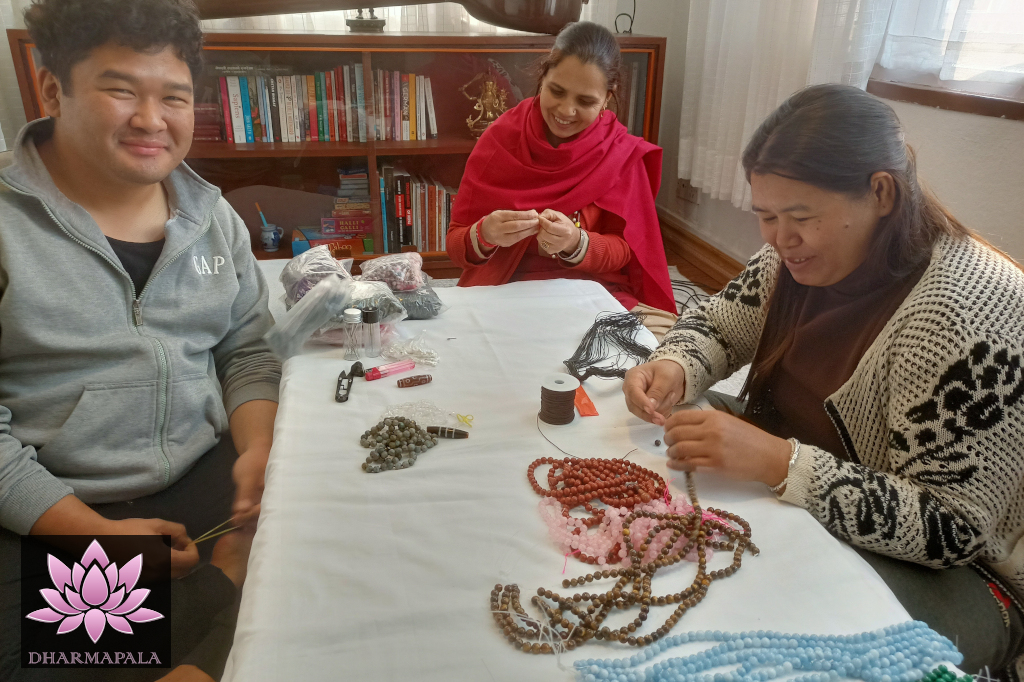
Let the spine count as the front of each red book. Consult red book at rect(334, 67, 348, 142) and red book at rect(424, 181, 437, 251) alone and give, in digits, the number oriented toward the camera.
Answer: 2

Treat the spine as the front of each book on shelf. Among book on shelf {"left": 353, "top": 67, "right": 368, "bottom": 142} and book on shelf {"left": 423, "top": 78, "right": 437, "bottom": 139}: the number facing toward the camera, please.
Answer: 2

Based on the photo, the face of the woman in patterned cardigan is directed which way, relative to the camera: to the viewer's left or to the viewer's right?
to the viewer's left
